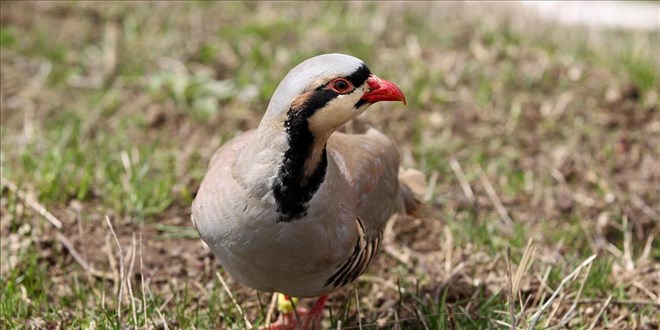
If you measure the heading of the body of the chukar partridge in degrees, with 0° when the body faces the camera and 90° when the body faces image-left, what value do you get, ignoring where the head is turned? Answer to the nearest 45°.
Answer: approximately 45°
